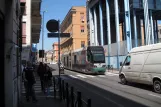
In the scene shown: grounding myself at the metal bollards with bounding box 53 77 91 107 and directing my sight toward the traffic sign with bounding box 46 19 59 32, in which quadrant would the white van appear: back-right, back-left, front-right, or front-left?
front-right

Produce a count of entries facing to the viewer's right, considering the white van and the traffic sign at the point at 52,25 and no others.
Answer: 0
